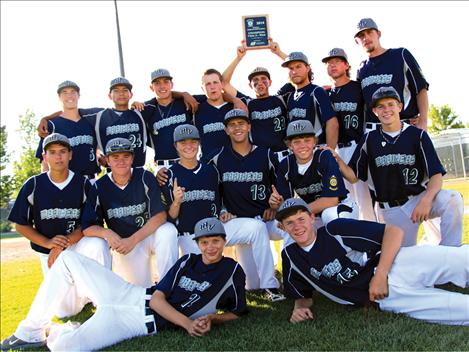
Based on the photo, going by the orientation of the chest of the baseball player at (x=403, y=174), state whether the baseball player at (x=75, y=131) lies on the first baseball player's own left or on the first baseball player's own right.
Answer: on the first baseball player's own right

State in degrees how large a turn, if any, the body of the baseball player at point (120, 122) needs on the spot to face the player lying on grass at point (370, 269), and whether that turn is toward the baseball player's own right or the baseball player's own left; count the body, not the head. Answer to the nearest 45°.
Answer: approximately 45° to the baseball player's own left

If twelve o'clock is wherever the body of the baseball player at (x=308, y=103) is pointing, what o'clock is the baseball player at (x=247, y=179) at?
the baseball player at (x=247, y=179) is roughly at 12 o'clock from the baseball player at (x=308, y=103).

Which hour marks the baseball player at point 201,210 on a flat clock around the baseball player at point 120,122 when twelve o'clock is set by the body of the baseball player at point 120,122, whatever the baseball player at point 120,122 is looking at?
the baseball player at point 201,210 is roughly at 11 o'clock from the baseball player at point 120,122.

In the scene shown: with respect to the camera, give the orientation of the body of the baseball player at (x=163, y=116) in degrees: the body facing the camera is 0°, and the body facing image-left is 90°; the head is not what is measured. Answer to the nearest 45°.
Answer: approximately 0°

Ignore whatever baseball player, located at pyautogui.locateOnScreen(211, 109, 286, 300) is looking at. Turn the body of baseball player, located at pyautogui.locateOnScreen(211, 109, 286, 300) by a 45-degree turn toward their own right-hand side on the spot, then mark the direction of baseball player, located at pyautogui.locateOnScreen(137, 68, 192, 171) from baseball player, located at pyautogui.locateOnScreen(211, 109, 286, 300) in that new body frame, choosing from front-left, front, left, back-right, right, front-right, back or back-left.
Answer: right
